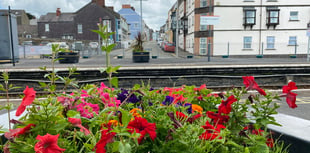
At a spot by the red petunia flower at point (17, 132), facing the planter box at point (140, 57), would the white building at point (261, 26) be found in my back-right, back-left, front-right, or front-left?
front-right

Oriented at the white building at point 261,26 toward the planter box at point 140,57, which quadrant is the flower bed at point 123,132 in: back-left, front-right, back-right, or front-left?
front-left

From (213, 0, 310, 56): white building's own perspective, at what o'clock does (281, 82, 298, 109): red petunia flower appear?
The red petunia flower is roughly at 12 o'clock from the white building.

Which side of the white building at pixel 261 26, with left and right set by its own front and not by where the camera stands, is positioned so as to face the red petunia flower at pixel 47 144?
front

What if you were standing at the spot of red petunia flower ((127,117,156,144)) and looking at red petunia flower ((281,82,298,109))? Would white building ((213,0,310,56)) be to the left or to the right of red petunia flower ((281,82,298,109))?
left

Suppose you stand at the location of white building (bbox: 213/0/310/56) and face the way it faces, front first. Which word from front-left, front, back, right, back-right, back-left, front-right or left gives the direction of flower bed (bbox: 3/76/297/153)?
front

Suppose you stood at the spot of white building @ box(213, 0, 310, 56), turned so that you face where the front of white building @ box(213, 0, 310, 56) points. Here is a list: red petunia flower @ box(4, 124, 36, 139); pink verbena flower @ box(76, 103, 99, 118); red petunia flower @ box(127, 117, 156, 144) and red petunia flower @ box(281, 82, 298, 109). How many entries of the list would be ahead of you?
4

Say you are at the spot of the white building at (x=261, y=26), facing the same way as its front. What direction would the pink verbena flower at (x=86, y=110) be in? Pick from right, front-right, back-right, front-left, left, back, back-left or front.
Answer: front

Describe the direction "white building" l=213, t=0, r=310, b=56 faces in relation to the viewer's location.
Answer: facing the viewer

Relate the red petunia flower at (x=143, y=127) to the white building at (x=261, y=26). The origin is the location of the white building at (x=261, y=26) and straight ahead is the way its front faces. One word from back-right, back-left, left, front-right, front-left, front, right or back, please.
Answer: front

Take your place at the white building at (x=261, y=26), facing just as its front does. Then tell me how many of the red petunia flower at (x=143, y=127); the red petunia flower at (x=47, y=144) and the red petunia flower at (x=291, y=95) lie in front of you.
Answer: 3

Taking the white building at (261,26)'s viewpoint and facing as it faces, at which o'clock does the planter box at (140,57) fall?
The planter box is roughly at 1 o'clock from the white building.

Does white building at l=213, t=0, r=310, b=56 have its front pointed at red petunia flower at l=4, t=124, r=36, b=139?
yes

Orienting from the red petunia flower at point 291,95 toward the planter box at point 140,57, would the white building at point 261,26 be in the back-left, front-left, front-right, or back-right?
front-right
